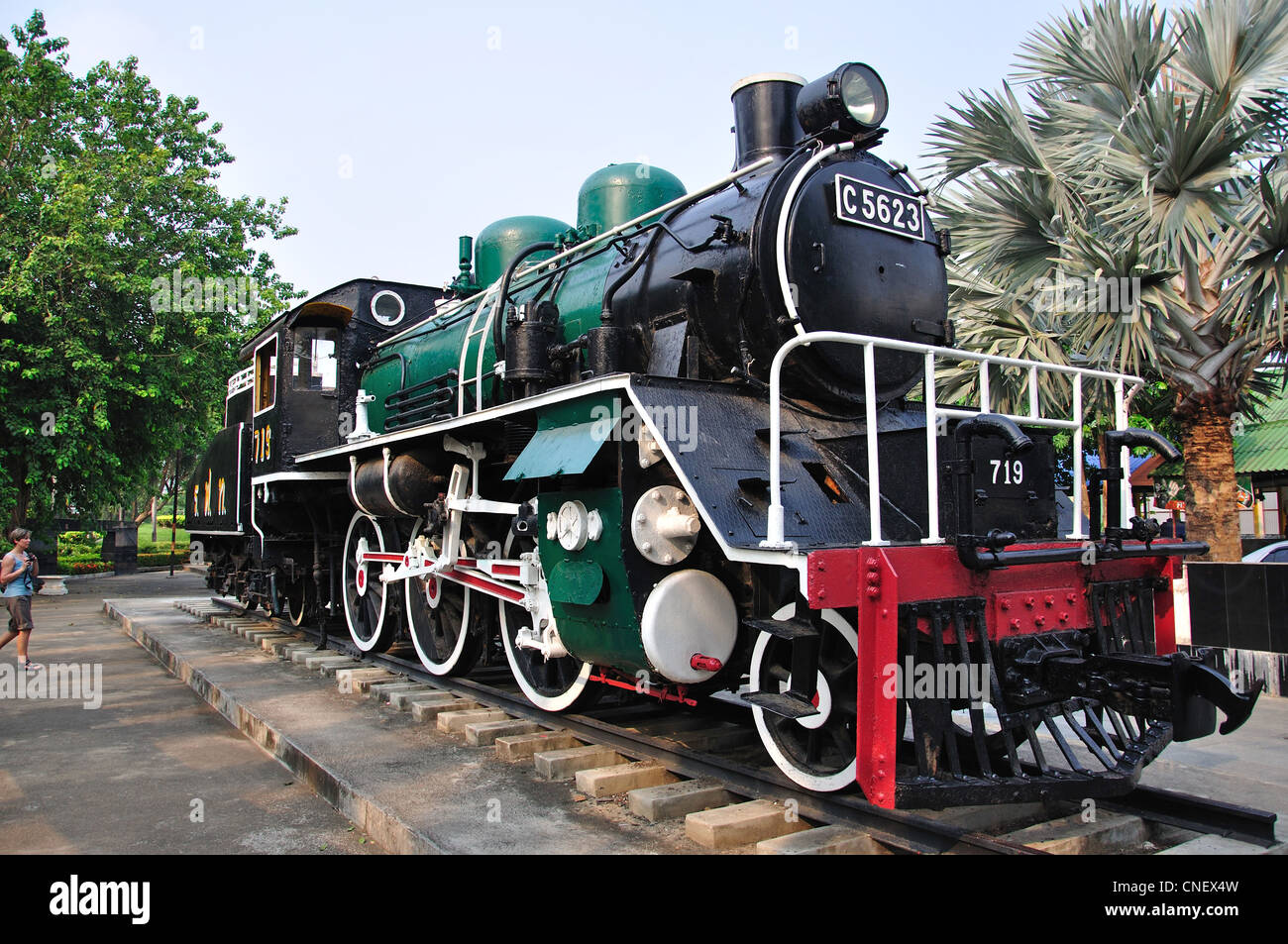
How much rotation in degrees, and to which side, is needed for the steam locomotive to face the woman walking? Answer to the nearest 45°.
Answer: approximately 180°

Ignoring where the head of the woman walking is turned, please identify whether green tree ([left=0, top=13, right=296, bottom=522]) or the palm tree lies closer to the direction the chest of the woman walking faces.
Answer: the palm tree

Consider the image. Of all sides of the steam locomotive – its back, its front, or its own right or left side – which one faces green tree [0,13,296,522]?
back

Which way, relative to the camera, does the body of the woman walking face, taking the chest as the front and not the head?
to the viewer's right

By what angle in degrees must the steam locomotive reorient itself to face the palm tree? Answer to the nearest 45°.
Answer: approximately 90° to its left

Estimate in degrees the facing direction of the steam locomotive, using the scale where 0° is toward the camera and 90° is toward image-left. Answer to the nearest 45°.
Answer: approximately 315°
